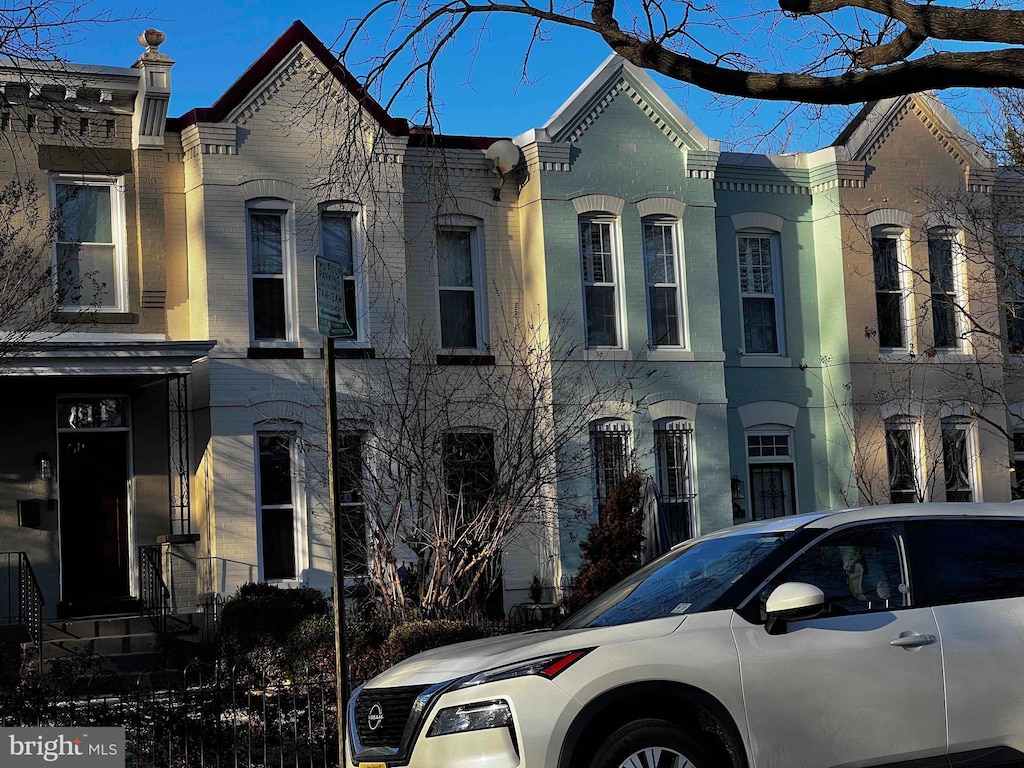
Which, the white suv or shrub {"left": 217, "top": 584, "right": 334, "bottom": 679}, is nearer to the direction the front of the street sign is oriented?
the white suv

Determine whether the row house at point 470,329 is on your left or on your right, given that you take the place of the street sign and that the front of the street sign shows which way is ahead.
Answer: on your left
